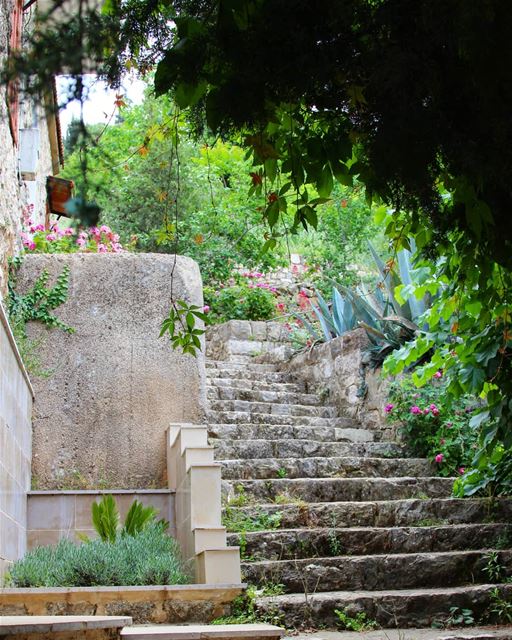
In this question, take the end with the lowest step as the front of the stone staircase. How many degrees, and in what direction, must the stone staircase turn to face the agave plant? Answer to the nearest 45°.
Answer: approximately 180°

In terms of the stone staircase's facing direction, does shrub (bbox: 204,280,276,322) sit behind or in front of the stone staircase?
behind

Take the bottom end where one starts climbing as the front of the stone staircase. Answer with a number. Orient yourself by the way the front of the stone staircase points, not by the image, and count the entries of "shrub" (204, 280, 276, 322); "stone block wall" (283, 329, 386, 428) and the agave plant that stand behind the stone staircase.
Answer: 3

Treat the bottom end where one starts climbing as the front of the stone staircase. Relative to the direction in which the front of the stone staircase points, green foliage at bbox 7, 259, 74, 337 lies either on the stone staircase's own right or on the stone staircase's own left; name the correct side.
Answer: on the stone staircase's own right

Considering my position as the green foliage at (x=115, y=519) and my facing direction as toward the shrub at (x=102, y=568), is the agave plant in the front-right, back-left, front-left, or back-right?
back-left

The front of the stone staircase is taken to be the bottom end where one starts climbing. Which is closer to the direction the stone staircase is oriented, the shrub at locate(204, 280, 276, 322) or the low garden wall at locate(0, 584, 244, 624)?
the low garden wall

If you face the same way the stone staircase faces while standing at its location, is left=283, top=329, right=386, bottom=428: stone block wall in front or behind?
behind

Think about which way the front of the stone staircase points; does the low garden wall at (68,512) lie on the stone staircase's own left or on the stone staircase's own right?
on the stone staircase's own right

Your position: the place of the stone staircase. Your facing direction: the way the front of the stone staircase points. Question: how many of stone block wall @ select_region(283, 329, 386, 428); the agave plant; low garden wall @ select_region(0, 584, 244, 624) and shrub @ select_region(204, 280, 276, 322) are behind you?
3

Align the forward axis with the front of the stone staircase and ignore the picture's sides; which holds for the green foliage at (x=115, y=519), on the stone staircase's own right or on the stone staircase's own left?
on the stone staircase's own right

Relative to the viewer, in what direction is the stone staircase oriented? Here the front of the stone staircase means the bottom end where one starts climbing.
toward the camera

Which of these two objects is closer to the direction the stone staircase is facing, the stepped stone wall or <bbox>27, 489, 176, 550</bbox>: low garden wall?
the stepped stone wall

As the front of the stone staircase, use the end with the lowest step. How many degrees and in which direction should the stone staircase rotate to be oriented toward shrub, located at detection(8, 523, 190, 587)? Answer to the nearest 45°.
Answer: approximately 45° to its right
